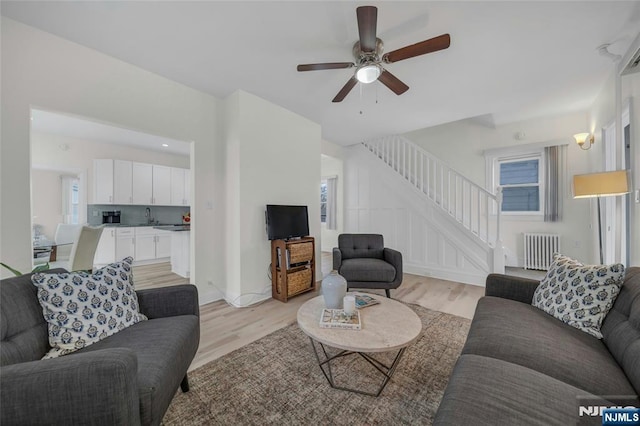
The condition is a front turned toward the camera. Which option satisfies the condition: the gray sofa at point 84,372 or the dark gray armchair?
the dark gray armchair

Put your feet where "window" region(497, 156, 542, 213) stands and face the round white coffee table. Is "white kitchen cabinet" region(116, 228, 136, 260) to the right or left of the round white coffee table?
right

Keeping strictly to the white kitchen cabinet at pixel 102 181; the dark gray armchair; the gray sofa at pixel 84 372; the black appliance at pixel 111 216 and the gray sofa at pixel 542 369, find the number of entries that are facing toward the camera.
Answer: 3

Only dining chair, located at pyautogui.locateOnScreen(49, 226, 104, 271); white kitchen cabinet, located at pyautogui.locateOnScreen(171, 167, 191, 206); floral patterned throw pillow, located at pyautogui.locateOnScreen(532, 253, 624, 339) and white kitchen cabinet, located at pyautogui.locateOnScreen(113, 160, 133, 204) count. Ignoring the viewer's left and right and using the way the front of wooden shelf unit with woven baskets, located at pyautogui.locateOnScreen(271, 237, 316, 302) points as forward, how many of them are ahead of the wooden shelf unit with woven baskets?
1

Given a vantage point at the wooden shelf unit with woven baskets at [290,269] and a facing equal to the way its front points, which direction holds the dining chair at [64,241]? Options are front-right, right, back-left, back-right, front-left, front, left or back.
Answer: back-right

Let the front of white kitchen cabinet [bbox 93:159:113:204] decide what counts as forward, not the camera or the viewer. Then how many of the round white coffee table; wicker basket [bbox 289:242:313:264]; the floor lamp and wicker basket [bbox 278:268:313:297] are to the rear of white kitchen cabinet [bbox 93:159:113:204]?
0

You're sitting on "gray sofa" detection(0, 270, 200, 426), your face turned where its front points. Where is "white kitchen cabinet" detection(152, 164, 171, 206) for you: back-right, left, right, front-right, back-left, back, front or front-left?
left

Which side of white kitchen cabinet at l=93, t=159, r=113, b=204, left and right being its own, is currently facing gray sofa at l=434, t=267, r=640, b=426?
front

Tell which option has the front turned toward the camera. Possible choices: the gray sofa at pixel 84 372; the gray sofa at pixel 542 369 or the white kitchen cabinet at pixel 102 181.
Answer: the white kitchen cabinet

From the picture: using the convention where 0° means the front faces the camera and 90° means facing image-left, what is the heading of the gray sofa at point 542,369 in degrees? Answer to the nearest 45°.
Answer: approximately 90°

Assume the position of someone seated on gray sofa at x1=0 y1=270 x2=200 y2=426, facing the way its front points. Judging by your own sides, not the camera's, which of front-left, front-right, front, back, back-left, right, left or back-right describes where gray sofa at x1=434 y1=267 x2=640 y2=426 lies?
front-right

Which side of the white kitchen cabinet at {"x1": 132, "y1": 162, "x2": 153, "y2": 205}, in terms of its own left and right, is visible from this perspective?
front

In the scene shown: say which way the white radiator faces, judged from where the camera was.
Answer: facing the viewer

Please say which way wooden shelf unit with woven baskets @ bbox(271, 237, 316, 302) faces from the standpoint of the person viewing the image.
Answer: facing the viewer and to the right of the viewer

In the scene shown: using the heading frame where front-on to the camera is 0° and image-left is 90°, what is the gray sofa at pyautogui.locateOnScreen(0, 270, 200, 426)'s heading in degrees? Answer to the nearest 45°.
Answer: approximately 270°

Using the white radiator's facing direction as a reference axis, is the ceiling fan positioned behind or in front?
in front

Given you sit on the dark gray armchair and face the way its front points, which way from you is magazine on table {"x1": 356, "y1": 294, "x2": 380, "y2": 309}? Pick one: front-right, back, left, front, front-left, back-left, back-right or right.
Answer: front

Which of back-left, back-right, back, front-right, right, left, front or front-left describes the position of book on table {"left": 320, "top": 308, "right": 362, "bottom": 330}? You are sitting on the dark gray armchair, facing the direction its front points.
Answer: front

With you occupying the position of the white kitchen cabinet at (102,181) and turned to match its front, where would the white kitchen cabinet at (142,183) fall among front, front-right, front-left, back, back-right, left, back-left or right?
left

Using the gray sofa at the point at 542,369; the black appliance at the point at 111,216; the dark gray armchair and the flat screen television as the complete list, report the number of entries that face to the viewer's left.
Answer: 1
